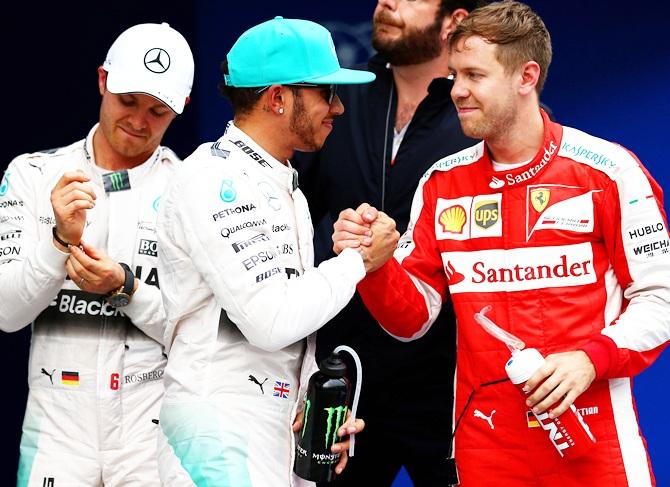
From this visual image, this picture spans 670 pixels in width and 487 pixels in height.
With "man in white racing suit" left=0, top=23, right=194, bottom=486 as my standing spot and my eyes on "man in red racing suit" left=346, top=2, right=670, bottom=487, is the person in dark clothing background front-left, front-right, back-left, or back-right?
front-left

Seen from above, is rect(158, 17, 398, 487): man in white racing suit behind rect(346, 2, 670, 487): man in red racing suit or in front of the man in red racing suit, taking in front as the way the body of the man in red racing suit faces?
in front

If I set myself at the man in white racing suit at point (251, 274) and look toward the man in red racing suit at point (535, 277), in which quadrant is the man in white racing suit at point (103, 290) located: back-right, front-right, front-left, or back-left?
back-left

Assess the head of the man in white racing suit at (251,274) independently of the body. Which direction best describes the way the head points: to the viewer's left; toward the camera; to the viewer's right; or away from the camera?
to the viewer's right

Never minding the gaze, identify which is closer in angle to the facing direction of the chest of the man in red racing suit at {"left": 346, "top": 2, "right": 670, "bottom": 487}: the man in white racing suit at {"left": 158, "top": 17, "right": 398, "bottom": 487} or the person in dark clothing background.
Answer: the man in white racing suit

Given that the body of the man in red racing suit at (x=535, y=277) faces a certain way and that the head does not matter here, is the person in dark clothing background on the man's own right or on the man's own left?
on the man's own right

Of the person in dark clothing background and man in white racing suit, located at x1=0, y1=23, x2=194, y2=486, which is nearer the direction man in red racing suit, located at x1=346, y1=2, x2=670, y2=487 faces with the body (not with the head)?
the man in white racing suit

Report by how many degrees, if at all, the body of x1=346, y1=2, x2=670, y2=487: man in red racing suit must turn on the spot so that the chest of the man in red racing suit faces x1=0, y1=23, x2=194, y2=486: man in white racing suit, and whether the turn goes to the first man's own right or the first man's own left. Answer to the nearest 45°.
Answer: approximately 45° to the first man's own right

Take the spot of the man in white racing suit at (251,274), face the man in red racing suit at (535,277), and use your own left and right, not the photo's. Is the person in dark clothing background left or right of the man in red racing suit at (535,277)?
left

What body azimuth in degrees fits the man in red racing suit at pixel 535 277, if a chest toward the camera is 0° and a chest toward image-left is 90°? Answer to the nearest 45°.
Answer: approximately 45°

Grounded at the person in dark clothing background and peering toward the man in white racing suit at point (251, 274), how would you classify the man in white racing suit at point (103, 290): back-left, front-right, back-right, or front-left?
front-right
